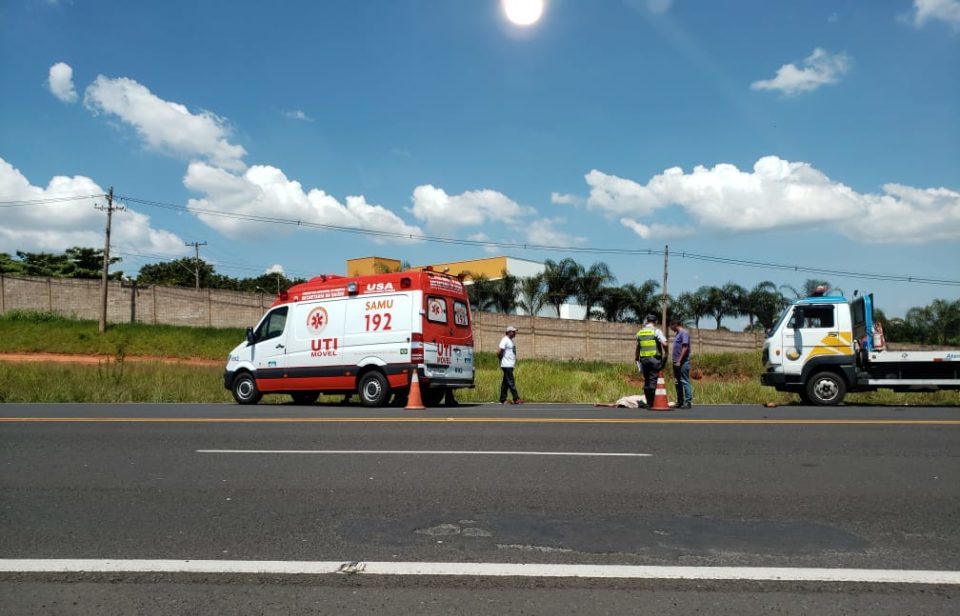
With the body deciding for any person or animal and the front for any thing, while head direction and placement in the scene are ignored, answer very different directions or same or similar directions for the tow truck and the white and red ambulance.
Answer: same or similar directions

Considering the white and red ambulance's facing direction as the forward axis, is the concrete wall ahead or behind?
ahead

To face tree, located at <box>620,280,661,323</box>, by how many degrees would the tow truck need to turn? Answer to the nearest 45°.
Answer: approximately 90° to its right

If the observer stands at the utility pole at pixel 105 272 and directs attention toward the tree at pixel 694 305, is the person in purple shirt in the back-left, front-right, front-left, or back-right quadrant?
front-right

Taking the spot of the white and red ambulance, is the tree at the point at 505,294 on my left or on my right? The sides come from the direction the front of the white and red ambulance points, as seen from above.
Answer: on my right

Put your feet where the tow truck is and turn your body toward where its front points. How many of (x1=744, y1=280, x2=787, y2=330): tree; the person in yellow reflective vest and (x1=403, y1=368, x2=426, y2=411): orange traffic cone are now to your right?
1

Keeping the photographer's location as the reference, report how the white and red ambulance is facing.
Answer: facing away from the viewer and to the left of the viewer

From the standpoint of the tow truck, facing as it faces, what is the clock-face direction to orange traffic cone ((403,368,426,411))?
The orange traffic cone is roughly at 11 o'clock from the tow truck.

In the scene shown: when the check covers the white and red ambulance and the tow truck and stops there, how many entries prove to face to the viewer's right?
0

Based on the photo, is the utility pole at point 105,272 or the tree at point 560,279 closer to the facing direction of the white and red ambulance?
the utility pole

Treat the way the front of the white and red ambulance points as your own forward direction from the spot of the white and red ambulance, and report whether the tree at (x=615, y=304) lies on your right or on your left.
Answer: on your right

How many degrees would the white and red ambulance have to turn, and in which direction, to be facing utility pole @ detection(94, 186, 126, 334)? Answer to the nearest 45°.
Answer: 0° — it already faces it

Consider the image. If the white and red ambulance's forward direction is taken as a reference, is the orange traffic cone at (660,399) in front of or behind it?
behind

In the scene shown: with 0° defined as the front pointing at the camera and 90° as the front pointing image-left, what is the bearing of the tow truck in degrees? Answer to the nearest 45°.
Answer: approximately 90°
